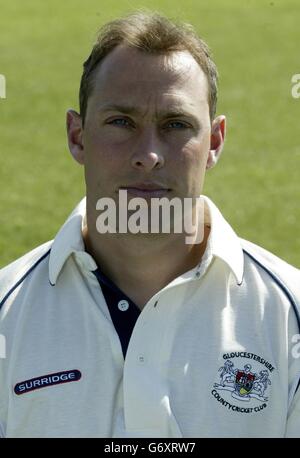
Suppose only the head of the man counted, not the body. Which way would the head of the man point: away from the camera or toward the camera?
toward the camera

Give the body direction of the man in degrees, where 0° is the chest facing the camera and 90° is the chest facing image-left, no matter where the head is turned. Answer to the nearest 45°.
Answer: approximately 0°
